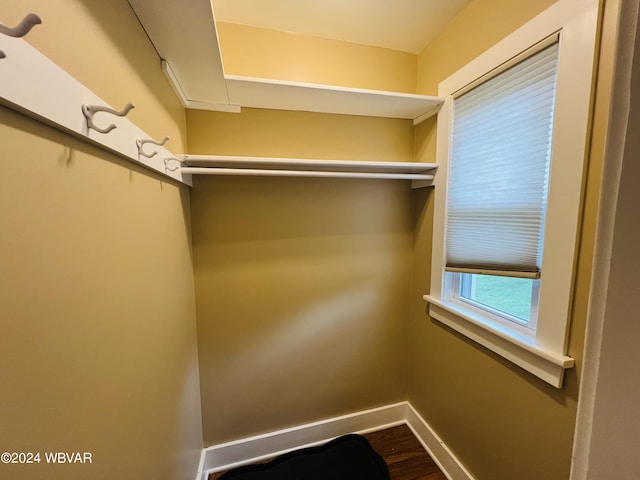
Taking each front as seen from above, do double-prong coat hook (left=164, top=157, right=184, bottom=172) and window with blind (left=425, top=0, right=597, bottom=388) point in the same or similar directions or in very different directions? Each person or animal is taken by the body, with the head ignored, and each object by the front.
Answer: very different directions

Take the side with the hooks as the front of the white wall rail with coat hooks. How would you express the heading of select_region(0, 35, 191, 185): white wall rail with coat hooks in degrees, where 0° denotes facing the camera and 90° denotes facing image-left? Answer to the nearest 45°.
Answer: approximately 315°

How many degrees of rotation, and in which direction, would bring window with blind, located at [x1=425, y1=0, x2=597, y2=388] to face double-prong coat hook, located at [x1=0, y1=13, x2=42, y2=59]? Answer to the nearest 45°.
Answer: approximately 45° to its left

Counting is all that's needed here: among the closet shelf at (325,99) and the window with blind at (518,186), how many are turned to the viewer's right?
0

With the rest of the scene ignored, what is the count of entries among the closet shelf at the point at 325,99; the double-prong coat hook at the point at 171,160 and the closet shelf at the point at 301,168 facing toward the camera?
2

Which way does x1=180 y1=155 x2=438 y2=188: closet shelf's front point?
toward the camera

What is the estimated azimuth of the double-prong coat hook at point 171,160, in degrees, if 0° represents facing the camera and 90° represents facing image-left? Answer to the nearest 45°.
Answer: approximately 270°

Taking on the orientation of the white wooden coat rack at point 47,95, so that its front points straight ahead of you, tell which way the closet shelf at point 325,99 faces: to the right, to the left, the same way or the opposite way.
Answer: to the right

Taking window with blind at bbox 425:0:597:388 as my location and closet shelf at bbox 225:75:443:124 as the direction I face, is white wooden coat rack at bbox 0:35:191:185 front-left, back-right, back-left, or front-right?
front-left

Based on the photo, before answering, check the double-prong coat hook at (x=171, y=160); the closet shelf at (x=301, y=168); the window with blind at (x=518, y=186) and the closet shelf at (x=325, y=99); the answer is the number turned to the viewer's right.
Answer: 1

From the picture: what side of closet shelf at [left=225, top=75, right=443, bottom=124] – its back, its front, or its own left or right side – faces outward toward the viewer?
front

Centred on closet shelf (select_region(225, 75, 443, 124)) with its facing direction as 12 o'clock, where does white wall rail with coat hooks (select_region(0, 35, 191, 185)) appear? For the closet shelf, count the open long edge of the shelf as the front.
The white wall rail with coat hooks is roughly at 1 o'clock from the closet shelf.

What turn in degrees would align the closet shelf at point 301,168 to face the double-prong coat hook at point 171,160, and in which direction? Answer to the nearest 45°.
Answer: approximately 45° to its right

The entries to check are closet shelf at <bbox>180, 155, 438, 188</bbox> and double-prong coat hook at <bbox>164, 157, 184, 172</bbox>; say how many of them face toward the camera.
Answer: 1
